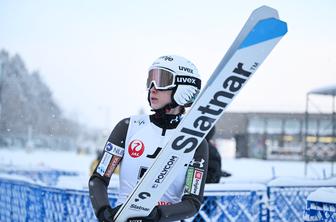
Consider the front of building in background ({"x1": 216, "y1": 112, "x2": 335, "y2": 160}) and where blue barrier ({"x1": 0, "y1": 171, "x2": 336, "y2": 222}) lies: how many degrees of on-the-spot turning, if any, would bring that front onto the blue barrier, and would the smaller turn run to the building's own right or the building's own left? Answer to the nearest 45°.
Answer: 0° — it already faces it

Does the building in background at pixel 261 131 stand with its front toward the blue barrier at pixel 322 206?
yes

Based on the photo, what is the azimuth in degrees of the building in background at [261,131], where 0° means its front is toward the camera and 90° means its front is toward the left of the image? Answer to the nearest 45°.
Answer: approximately 0°
